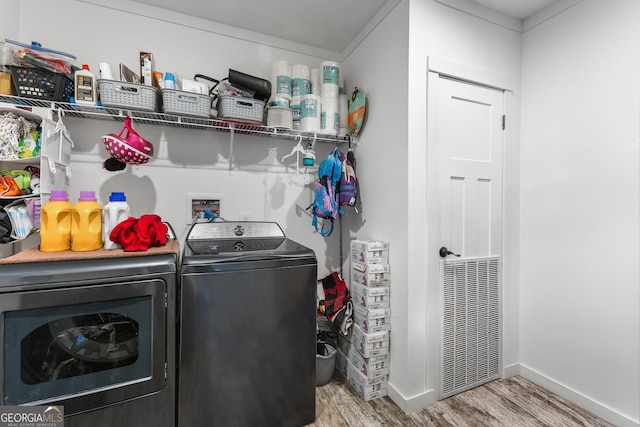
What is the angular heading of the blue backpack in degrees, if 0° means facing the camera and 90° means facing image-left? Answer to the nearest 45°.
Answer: approximately 45°

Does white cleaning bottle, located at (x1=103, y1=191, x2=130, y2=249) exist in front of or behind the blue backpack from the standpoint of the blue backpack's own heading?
in front
